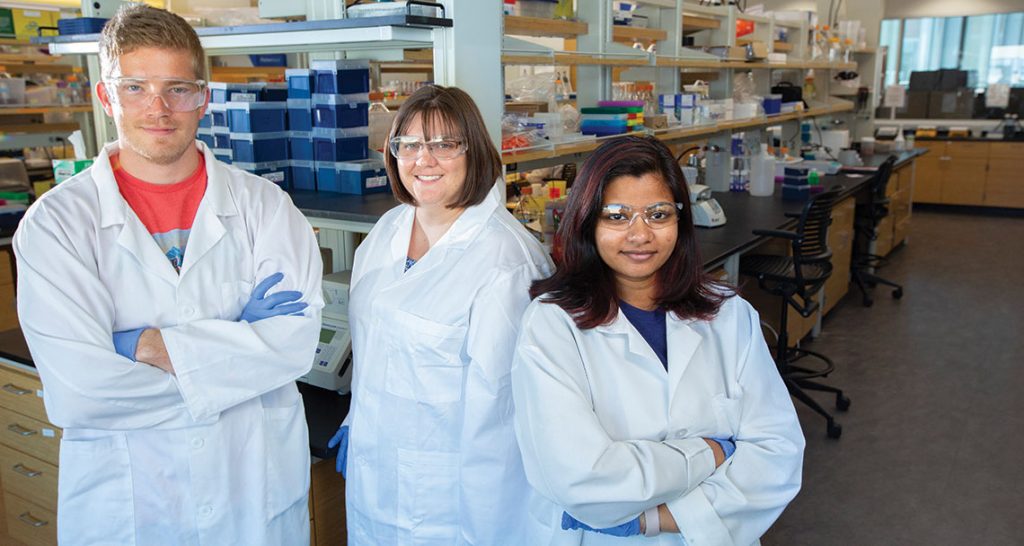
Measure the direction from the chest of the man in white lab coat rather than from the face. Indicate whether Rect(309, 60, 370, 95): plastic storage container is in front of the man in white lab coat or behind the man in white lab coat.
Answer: behind

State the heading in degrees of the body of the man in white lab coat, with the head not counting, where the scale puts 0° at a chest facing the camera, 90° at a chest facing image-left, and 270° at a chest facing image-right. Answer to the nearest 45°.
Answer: approximately 0°

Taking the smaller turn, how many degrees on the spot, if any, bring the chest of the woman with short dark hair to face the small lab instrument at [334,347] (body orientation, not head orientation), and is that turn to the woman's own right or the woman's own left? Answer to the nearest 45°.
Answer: approximately 90° to the woman's own right

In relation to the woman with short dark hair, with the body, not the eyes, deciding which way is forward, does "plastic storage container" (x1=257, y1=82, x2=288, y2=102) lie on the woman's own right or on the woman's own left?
on the woman's own right

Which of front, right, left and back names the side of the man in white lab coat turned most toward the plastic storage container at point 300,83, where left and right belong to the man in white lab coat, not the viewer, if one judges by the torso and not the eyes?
back

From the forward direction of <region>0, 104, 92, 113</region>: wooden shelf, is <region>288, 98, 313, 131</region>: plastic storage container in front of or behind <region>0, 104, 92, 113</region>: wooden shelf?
in front

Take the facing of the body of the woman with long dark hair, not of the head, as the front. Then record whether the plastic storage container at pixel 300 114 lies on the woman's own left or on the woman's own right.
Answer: on the woman's own right
